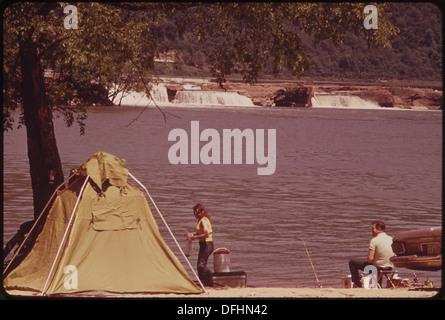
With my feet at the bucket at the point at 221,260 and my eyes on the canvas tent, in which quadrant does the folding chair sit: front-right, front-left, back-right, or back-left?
back-left

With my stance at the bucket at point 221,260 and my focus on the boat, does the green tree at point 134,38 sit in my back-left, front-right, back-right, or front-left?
back-left
